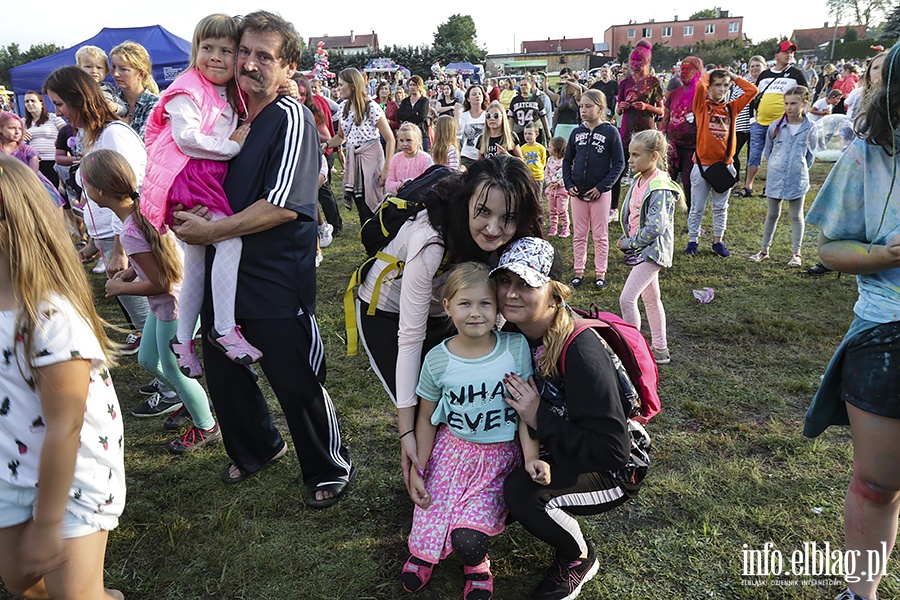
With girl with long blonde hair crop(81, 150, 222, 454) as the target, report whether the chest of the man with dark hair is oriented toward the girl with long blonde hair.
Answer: no

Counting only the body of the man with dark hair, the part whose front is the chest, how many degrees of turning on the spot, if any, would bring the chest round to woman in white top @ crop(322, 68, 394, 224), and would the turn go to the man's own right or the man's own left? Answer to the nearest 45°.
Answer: approximately 135° to the man's own right

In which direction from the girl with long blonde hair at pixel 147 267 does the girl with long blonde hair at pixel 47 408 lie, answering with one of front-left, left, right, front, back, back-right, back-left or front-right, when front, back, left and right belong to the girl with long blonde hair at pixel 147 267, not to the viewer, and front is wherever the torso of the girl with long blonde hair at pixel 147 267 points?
left

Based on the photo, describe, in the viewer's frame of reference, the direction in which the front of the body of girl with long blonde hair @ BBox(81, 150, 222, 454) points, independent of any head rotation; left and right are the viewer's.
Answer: facing to the left of the viewer

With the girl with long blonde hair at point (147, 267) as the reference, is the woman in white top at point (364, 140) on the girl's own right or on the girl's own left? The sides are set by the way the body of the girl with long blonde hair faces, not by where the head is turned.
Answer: on the girl's own right

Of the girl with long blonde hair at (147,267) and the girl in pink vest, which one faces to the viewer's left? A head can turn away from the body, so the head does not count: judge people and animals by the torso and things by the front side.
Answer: the girl with long blonde hair

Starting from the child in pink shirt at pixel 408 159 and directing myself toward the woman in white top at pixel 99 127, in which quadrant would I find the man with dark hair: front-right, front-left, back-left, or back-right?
front-left

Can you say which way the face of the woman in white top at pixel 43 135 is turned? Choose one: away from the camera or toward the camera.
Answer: toward the camera

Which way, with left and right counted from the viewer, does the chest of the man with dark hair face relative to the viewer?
facing the viewer and to the left of the viewer

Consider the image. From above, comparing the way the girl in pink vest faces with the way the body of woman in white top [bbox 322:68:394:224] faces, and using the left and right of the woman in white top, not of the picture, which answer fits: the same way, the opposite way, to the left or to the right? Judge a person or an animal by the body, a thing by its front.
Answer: to the left

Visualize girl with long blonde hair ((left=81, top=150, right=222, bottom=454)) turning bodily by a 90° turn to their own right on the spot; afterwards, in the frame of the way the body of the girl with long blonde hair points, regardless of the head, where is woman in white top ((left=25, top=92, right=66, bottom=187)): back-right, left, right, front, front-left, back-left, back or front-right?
front
